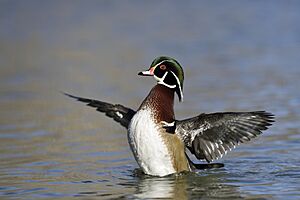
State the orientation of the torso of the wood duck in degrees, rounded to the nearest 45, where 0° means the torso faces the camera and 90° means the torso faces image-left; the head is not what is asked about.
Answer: approximately 45°
